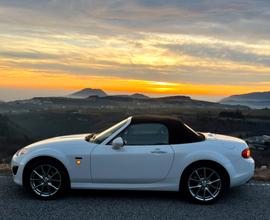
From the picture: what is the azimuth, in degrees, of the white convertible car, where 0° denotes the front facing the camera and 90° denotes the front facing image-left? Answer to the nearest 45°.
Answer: approximately 90°
